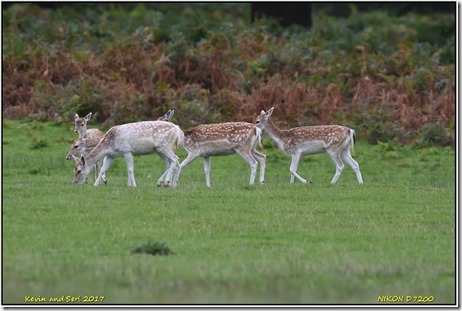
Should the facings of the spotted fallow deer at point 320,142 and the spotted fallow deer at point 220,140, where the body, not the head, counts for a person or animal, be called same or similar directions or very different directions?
same or similar directions

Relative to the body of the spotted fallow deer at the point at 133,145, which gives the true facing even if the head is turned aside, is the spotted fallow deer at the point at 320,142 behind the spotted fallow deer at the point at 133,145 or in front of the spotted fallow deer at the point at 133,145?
behind

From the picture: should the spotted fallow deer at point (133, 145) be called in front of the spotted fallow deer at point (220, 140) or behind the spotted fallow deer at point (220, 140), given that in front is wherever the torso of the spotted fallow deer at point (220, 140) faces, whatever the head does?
in front

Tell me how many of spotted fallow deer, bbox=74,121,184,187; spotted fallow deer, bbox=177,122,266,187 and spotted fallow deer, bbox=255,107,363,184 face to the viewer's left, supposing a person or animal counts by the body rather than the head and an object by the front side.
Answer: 3

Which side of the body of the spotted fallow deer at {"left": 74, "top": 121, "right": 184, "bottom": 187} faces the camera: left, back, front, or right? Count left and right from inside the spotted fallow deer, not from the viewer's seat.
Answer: left

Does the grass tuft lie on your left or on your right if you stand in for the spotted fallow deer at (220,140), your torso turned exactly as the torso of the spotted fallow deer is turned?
on your left

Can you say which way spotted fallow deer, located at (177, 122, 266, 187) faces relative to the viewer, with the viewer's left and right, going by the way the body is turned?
facing to the left of the viewer

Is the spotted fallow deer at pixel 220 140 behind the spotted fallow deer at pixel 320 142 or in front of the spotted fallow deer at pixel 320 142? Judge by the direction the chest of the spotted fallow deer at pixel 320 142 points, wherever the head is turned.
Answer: in front

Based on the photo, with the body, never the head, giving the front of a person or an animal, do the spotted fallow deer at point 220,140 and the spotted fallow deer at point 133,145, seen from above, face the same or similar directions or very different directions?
same or similar directions

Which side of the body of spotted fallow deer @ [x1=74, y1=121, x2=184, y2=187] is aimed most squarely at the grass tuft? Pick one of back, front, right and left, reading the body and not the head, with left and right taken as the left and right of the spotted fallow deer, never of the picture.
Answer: left

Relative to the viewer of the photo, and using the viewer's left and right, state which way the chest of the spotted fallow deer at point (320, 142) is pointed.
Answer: facing to the left of the viewer
